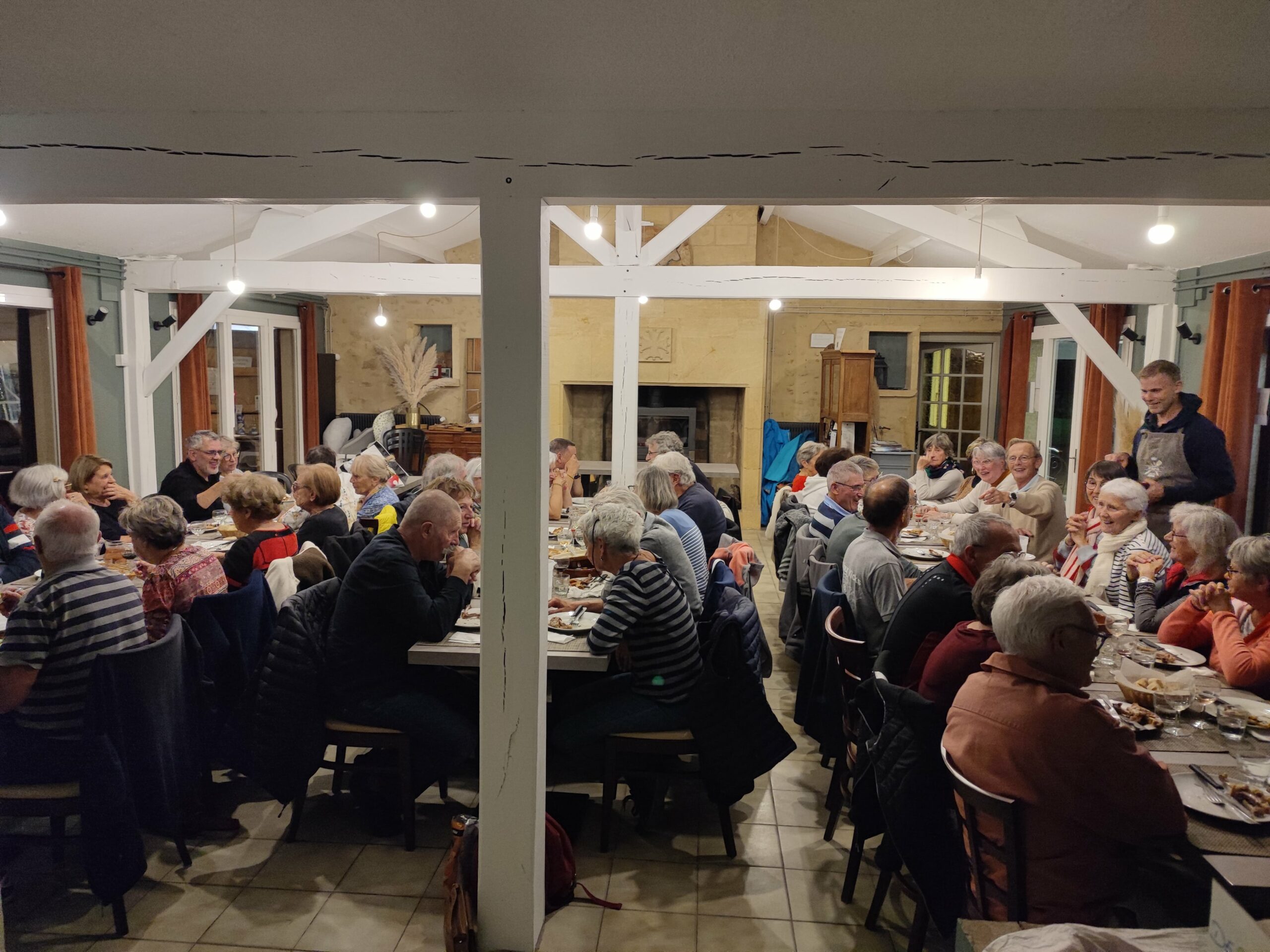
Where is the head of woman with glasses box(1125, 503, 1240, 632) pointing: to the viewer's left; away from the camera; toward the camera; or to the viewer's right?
to the viewer's left

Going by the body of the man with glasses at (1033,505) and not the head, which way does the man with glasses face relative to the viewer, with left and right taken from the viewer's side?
facing the viewer and to the left of the viewer

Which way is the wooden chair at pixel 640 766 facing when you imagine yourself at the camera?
facing to the left of the viewer

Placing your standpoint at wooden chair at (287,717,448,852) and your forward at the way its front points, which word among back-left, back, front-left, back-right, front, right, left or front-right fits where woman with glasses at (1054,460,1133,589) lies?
front

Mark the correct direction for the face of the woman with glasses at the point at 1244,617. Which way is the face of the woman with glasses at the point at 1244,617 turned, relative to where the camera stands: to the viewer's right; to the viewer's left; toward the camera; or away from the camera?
to the viewer's left

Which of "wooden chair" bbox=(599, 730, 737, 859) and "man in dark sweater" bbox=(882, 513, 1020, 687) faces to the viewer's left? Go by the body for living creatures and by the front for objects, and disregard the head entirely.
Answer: the wooden chair

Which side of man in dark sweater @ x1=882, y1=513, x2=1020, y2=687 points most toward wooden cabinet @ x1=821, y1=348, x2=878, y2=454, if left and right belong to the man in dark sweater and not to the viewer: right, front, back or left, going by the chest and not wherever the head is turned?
left

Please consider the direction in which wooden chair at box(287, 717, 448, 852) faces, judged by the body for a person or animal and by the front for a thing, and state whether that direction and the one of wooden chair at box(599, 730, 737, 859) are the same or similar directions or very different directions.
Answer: very different directions

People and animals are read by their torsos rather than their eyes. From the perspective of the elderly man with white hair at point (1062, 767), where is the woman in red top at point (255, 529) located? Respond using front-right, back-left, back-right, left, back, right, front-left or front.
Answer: back-left

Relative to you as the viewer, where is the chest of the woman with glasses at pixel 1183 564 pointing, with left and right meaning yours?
facing to the left of the viewer

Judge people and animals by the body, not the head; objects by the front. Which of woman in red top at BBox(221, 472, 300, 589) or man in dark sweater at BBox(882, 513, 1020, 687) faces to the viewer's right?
the man in dark sweater

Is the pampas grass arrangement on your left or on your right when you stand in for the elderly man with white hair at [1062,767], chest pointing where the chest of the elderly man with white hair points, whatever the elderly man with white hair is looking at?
on your left

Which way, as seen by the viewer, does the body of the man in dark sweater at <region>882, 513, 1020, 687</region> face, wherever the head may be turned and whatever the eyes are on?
to the viewer's right

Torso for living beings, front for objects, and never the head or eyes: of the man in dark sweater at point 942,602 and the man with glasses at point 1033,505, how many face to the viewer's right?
1

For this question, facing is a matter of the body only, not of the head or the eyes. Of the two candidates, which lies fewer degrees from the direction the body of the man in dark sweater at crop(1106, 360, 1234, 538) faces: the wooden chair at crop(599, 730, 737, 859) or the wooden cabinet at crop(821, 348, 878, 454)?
the wooden chair

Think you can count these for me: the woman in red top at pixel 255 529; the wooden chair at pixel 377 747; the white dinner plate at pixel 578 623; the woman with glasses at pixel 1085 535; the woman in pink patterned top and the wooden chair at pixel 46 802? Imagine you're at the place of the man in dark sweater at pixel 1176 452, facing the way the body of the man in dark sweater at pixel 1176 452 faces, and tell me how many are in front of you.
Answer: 6

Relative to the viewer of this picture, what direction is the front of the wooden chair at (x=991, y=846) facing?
facing away from the viewer and to the right of the viewer

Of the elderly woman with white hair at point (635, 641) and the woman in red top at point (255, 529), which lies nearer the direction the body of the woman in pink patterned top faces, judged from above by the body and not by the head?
the woman in red top
